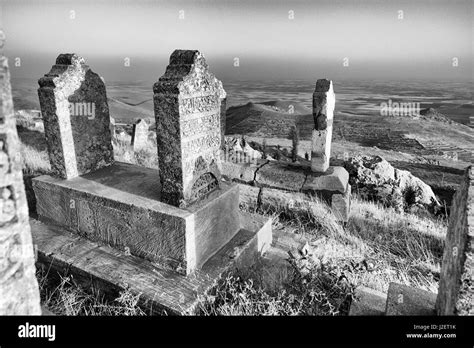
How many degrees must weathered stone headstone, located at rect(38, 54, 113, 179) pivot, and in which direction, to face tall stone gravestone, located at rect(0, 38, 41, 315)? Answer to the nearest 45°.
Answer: approximately 45° to its right

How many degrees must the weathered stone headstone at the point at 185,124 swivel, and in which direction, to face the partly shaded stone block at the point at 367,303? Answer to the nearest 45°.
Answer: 0° — it already faces it

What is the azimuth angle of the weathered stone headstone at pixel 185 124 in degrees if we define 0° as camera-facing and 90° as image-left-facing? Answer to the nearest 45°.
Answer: approximately 315°

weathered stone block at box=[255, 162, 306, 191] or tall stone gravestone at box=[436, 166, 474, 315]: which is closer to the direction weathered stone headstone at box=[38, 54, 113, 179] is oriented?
the tall stone gravestone
